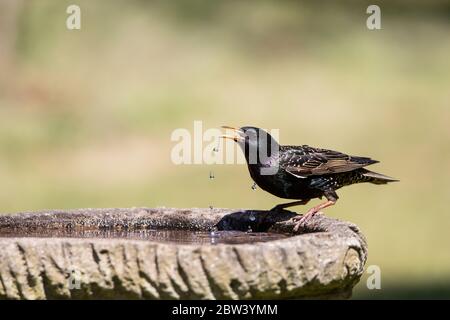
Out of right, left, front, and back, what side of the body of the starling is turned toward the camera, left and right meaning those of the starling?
left
